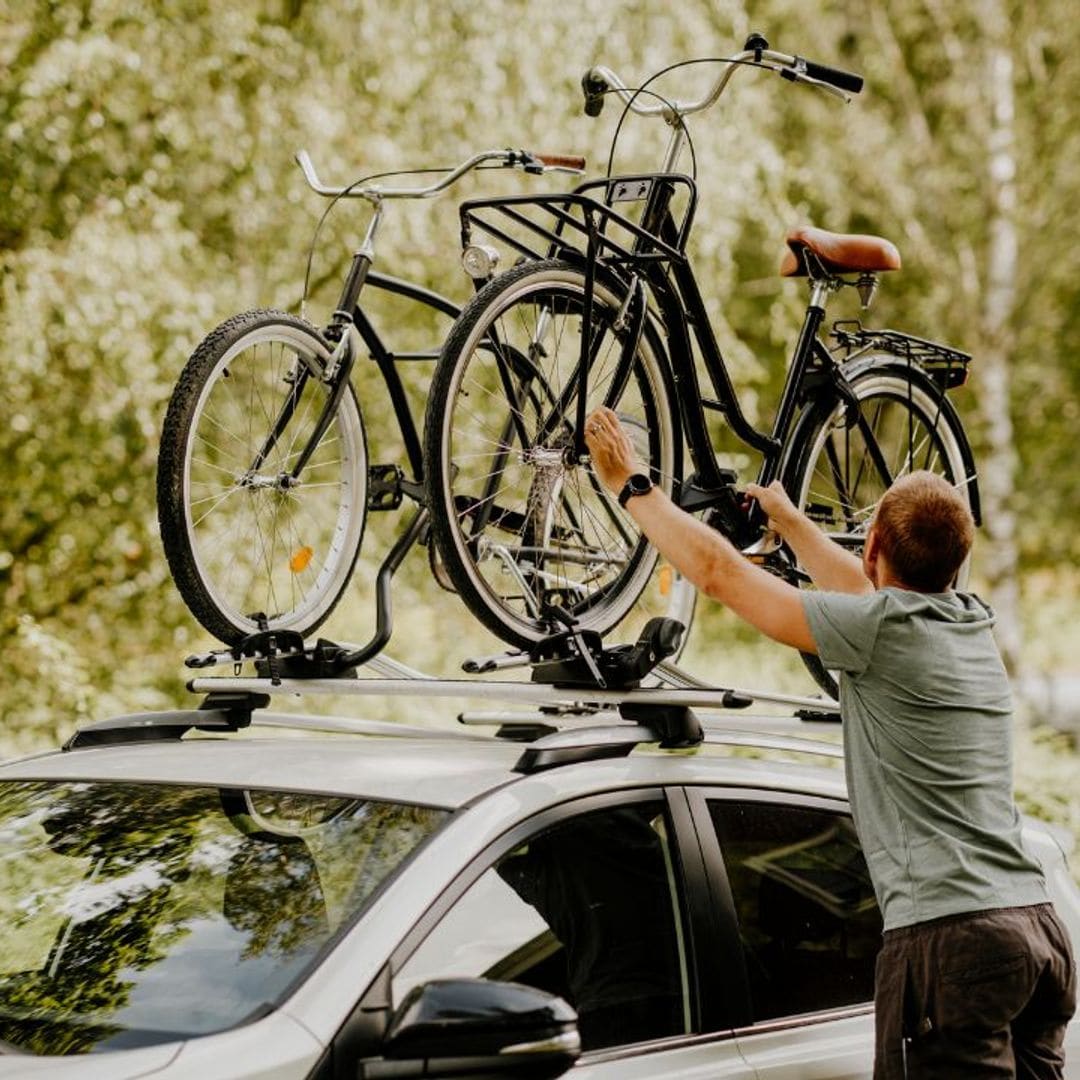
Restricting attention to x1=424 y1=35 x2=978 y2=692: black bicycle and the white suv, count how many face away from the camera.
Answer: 0

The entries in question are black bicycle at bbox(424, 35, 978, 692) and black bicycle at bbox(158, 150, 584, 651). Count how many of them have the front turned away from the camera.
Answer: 0

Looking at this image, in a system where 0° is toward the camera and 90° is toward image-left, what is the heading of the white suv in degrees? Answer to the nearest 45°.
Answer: approximately 45°

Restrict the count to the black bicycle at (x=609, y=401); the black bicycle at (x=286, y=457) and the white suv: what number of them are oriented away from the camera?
0

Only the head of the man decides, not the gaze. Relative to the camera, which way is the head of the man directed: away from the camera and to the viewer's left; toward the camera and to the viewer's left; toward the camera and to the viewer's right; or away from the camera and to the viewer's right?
away from the camera and to the viewer's left

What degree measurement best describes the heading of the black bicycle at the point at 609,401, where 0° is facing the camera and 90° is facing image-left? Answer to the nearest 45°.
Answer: approximately 45°

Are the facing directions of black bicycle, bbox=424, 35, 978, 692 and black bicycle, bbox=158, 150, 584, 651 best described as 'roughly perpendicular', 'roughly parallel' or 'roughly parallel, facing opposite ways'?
roughly parallel

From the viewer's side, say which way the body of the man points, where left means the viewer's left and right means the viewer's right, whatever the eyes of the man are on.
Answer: facing away from the viewer and to the left of the viewer

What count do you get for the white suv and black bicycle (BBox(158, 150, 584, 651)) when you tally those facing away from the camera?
0

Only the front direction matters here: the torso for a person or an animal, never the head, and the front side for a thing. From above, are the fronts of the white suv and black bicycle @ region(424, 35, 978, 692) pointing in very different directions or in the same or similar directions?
same or similar directions
